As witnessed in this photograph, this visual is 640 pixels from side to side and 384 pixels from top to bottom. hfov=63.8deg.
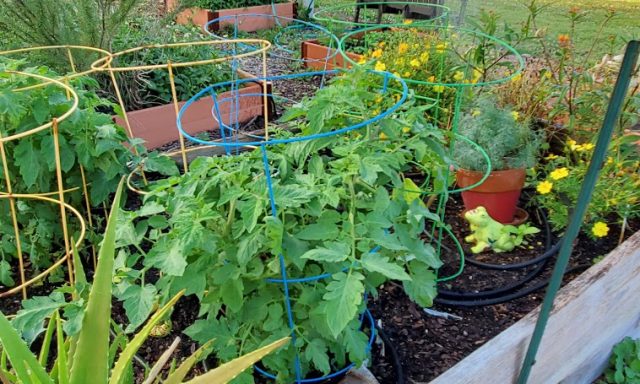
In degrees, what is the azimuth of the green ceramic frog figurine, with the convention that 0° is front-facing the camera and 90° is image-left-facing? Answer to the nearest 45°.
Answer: approximately 90°

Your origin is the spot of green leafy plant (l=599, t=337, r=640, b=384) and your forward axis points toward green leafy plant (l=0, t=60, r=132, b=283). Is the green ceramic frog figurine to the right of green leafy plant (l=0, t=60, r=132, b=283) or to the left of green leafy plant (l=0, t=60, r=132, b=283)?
right

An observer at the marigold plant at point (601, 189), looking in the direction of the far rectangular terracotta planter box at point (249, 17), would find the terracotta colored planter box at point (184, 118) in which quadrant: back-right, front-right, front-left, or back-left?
front-left

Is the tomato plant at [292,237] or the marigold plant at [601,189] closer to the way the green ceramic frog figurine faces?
the tomato plant

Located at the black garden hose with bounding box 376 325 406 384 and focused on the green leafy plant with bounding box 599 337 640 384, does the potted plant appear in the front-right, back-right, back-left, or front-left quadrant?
front-left

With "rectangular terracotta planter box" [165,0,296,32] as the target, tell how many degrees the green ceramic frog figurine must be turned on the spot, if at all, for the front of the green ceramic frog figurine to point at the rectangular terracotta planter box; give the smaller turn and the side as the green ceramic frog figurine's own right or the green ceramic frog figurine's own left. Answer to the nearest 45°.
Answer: approximately 45° to the green ceramic frog figurine's own right

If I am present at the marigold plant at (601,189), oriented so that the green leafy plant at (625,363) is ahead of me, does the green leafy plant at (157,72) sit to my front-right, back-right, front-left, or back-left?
back-right

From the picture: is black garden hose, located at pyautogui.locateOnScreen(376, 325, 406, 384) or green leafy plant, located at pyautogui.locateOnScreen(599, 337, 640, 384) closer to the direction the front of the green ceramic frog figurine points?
the black garden hose
